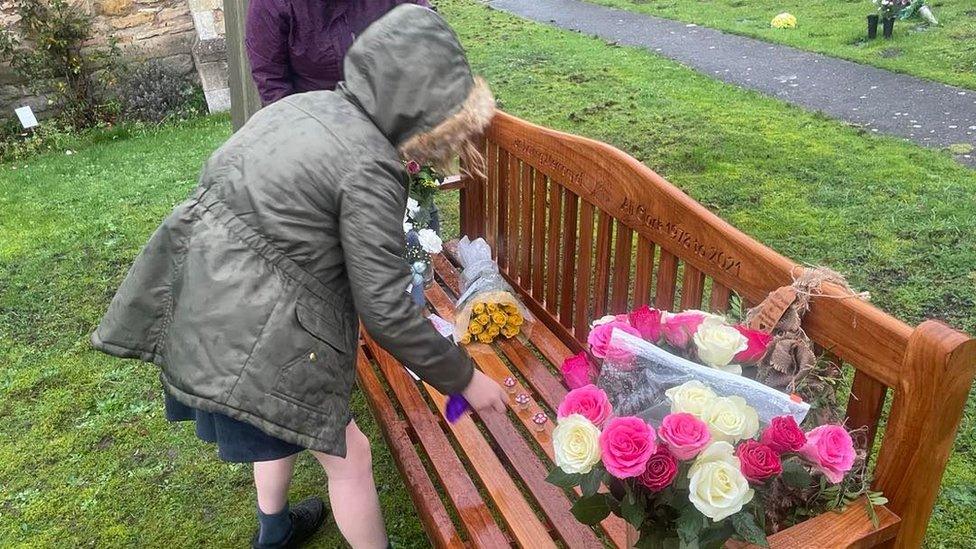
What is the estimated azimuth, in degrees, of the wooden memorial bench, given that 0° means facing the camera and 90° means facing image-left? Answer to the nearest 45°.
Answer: approximately 45°

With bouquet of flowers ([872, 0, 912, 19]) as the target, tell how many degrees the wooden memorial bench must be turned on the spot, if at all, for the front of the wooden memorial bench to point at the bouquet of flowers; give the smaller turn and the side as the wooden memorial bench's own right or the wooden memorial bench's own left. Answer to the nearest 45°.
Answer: approximately 135° to the wooden memorial bench's own right

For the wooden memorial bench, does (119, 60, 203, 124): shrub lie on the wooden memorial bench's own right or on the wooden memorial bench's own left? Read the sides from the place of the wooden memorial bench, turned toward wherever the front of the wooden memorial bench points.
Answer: on the wooden memorial bench's own right

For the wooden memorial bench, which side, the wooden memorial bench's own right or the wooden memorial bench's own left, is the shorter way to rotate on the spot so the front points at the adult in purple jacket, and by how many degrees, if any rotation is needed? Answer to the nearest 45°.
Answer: approximately 90° to the wooden memorial bench's own right

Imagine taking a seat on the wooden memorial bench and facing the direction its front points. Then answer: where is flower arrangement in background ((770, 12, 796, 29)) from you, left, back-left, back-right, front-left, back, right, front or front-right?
back-right

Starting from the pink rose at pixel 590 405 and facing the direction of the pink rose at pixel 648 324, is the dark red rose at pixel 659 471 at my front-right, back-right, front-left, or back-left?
back-right

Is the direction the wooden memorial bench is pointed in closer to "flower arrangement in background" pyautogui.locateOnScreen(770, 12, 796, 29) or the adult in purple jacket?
the adult in purple jacket
